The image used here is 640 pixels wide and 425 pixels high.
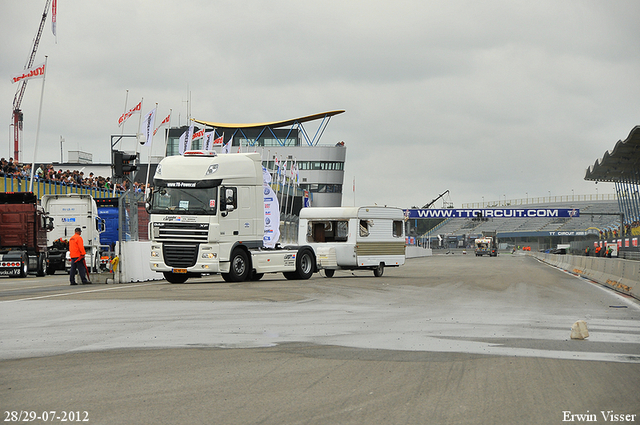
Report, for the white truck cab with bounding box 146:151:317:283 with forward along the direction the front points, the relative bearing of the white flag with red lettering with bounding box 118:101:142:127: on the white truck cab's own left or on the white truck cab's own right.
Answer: on the white truck cab's own right

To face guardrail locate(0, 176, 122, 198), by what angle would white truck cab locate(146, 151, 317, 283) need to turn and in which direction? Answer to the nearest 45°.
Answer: approximately 90° to its right

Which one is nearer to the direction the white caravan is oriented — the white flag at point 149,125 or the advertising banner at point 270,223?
the advertising banner

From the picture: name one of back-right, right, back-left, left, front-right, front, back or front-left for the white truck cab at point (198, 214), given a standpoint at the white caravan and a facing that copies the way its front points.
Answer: front

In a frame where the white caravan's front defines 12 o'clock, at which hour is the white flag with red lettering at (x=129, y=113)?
The white flag with red lettering is roughly at 3 o'clock from the white caravan.

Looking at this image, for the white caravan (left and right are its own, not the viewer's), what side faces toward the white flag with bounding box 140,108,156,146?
right

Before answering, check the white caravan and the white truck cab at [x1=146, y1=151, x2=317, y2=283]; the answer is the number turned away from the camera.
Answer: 0

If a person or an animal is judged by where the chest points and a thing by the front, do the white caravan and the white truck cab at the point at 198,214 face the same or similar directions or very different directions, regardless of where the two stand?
same or similar directions

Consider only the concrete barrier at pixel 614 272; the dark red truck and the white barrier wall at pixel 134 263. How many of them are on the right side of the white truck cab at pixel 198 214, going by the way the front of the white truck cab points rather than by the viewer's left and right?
2

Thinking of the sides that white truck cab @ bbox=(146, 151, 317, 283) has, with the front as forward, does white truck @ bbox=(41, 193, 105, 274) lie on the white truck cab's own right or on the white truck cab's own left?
on the white truck cab's own right

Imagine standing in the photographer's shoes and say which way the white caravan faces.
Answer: facing the viewer and to the left of the viewer

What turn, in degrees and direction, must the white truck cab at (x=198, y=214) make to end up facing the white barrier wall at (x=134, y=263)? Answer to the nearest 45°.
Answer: approximately 90° to its right

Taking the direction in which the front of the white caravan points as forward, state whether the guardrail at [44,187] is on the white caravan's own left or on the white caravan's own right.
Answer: on the white caravan's own right

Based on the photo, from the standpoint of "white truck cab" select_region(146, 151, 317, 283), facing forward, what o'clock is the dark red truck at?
The dark red truck is roughly at 3 o'clock from the white truck cab.

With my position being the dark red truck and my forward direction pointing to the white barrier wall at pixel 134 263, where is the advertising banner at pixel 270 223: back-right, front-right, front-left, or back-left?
front-left

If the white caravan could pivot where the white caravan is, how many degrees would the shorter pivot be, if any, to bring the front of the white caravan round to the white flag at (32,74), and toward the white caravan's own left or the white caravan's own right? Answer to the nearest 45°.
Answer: approximately 90° to the white caravan's own right

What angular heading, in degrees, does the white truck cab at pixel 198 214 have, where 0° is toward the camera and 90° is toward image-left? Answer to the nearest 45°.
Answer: approximately 45°
